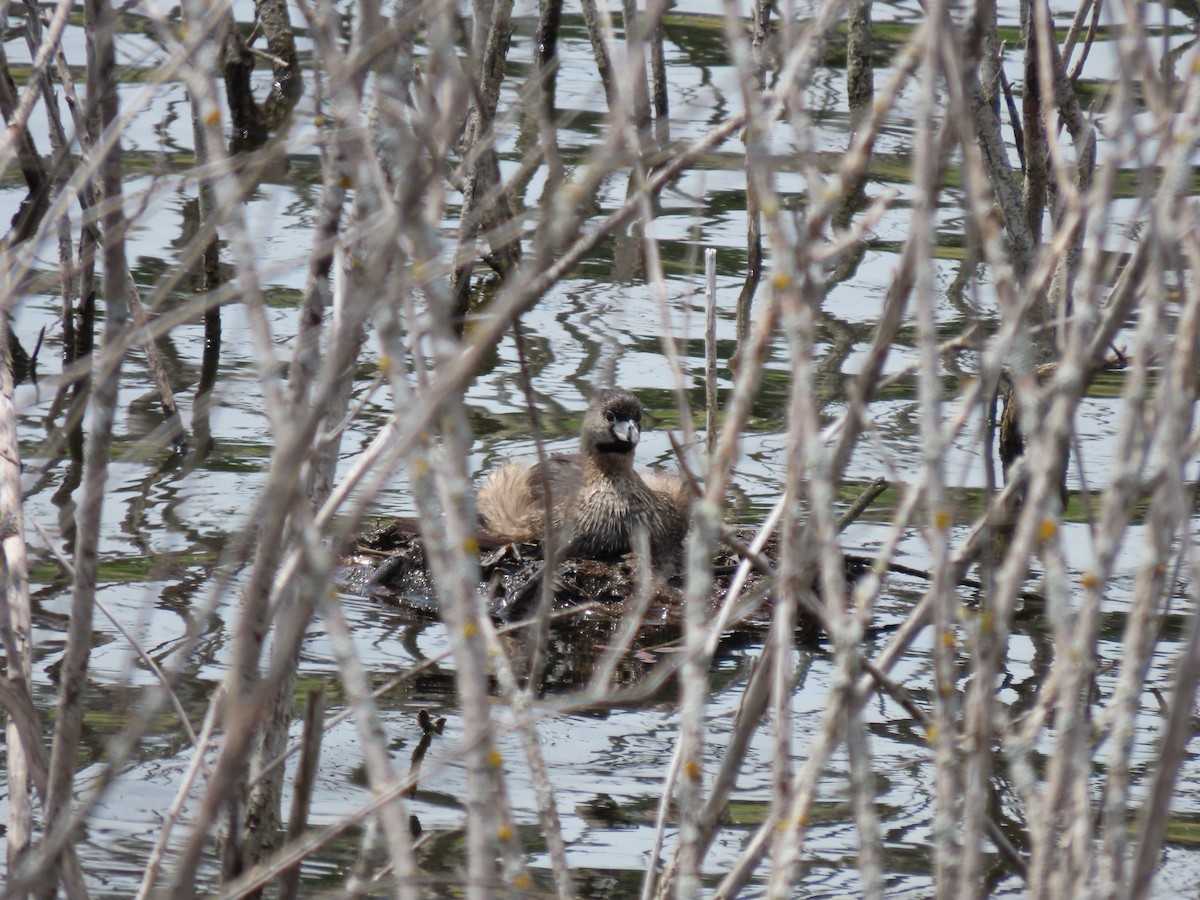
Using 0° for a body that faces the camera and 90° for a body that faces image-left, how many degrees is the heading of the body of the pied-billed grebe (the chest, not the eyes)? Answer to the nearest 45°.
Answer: approximately 315°
